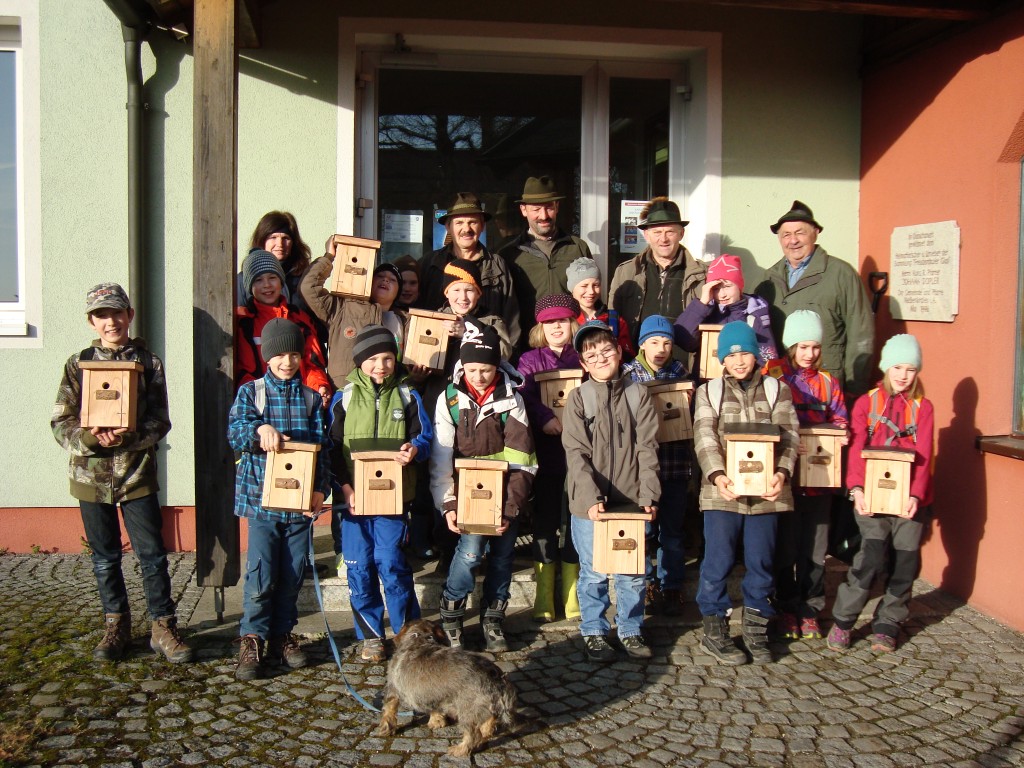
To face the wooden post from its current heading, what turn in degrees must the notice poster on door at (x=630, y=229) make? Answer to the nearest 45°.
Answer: approximately 45° to its right

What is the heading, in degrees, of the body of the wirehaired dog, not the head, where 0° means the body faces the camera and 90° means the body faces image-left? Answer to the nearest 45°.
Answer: approximately 135°

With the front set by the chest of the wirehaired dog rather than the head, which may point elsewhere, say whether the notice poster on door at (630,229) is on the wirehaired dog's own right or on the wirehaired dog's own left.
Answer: on the wirehaired dog's own right

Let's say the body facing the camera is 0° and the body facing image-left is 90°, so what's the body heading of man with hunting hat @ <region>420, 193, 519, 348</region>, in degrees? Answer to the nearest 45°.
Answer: approximately 0°

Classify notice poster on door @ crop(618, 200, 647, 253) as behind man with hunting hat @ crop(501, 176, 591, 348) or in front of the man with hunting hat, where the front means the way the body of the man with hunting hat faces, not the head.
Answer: behind

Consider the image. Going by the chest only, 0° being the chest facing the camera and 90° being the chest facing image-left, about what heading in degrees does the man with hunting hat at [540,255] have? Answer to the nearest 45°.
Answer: approximately 0°

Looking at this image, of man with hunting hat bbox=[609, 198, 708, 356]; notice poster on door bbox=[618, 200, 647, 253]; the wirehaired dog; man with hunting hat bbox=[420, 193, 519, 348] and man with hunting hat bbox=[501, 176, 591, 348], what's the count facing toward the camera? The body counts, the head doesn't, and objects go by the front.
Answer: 4

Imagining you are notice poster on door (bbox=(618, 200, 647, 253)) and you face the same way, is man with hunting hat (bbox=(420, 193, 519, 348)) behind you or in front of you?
in front

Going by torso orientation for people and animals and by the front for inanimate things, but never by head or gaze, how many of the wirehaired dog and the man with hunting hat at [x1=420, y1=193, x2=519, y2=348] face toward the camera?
1

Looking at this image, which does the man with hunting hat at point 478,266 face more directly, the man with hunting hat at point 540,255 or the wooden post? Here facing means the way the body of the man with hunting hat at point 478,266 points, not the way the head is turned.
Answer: the wooden post
